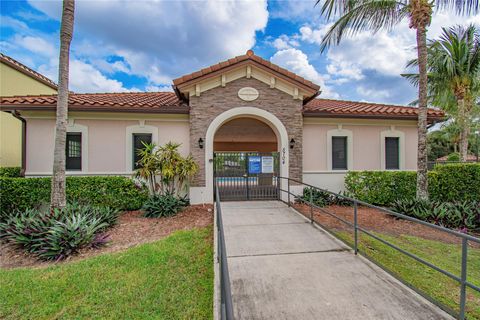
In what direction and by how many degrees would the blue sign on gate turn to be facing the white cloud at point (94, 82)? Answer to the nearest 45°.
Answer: approximately 135° to its right

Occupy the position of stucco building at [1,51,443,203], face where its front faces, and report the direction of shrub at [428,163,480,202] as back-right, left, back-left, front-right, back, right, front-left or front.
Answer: left

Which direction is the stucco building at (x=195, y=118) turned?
toward the camera

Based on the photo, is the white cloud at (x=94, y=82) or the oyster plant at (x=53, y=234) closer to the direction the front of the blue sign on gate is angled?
the oyster plant

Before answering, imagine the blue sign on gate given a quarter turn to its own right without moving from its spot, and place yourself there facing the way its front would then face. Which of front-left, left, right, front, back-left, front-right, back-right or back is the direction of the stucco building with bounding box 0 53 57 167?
front

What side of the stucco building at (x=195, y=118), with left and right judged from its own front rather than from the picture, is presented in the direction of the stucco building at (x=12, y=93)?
right

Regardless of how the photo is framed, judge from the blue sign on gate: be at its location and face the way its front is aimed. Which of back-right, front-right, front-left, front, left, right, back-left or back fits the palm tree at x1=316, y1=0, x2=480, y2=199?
left

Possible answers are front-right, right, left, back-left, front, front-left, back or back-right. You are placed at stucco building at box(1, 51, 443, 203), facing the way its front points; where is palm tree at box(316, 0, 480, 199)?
left

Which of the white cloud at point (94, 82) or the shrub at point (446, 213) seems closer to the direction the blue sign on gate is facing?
the shrub

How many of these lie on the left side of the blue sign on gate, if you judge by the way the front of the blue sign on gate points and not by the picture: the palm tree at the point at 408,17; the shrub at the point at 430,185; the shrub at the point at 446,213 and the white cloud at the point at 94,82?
3

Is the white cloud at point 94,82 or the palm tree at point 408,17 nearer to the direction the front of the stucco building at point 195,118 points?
the palm tree

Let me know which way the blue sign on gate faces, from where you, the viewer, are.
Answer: facing the viewer

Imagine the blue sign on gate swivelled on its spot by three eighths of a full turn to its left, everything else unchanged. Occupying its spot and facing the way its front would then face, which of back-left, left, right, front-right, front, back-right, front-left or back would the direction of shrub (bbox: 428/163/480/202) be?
front-right
